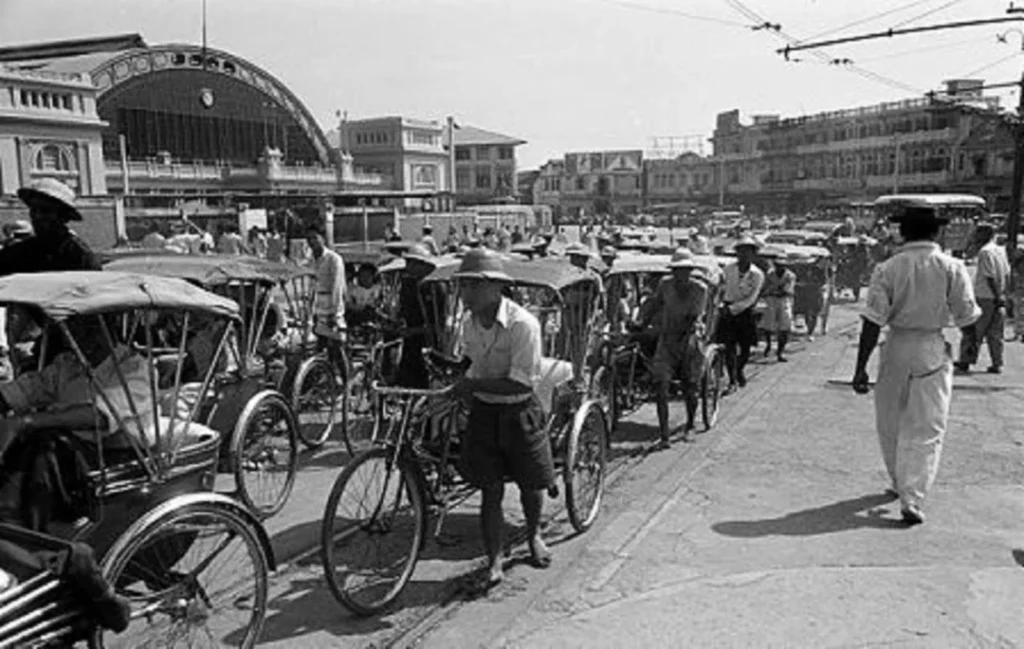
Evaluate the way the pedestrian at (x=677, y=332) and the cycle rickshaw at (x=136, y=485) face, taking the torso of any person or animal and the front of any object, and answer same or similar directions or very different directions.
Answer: same or similar directions

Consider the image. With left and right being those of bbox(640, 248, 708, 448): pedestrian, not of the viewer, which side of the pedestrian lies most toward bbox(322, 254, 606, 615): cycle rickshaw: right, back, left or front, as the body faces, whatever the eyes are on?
front

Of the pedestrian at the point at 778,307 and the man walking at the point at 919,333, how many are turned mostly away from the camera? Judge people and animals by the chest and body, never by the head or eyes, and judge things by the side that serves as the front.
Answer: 1

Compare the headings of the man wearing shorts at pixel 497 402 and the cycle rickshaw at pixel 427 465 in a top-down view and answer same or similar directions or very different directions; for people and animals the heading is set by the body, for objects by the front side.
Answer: same or similar directions

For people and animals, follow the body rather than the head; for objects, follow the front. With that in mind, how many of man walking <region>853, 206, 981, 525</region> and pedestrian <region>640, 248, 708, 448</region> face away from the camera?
1

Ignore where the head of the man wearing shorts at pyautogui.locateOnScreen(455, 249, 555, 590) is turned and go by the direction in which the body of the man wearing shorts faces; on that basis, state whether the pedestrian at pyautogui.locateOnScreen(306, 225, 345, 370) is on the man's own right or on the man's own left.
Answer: on the man's own right

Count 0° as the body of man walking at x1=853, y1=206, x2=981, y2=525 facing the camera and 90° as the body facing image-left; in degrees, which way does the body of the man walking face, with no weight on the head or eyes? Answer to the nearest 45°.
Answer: approximately 180°

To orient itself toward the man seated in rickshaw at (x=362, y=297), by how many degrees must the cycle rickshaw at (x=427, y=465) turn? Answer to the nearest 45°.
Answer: approximately 135° to its right

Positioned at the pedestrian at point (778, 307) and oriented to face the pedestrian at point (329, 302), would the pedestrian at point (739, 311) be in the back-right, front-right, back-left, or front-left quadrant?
front-left

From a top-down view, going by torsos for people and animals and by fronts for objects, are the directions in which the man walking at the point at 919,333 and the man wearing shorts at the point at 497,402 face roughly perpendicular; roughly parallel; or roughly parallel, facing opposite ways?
roughly parallel, facing opposite ways

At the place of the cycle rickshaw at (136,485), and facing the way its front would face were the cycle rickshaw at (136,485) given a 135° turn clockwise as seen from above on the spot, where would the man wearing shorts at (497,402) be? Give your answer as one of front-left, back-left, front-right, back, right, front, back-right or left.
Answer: right

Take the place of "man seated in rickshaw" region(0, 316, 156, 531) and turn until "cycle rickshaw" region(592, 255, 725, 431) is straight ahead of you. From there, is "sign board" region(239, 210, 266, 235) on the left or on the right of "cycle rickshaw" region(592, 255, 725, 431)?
left

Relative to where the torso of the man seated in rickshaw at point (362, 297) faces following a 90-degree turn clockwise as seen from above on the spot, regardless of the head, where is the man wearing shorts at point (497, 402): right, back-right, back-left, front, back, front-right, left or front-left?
back-left

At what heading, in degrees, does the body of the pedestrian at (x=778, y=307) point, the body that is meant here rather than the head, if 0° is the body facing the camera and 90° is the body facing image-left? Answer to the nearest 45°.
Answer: approximately 0°

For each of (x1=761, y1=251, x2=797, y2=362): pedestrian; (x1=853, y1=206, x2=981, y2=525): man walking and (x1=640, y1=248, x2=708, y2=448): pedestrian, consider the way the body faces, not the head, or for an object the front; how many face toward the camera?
2

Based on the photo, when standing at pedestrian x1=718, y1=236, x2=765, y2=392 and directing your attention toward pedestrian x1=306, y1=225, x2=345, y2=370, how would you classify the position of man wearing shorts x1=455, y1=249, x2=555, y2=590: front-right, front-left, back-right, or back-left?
front-left

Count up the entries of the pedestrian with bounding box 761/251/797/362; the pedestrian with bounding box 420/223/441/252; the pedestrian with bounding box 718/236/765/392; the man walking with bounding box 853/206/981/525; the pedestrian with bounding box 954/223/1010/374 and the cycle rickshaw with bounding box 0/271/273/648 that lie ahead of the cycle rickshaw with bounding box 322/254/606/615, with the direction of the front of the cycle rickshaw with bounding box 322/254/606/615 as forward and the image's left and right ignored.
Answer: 1
